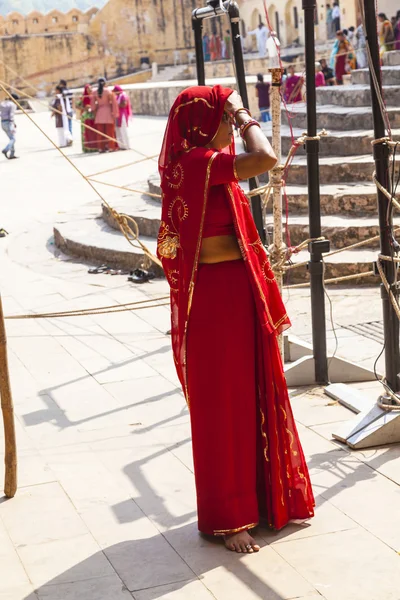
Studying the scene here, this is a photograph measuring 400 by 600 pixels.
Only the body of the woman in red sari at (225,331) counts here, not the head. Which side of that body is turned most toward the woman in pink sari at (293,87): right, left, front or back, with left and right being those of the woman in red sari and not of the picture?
left

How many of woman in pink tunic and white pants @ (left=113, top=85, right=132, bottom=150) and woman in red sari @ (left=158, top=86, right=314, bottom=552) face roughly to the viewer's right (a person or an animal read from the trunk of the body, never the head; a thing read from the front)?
1

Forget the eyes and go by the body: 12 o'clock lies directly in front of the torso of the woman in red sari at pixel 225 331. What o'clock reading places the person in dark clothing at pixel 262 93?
The person in dark clothing is roughly at 9 o'clock from the woman in red sari.

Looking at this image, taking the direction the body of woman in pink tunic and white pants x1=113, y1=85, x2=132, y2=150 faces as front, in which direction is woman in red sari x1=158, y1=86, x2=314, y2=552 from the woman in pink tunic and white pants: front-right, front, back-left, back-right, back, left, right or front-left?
left

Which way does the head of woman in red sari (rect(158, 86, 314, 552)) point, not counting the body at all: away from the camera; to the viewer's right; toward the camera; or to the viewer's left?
to the viewer's right

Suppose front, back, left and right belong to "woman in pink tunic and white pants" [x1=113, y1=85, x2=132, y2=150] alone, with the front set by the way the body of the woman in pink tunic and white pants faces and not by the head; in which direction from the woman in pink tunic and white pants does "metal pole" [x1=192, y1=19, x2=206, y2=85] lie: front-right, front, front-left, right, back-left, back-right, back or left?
left

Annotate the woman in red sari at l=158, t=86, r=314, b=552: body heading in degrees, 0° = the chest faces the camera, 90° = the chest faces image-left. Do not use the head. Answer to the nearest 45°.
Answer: approximately 270°

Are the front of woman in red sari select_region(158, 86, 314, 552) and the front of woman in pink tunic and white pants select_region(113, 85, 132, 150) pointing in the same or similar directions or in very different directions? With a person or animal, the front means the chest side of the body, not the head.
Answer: very different directions

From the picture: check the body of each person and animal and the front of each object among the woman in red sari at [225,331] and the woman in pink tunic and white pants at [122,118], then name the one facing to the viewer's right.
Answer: the woman in red sari

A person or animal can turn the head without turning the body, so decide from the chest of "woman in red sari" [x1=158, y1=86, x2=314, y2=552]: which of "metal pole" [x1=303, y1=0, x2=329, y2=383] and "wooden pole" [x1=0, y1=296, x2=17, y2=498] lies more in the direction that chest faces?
the metal pole

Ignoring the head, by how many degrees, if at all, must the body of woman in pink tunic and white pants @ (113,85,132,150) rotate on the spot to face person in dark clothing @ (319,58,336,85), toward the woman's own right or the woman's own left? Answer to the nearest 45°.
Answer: approximately 180°
